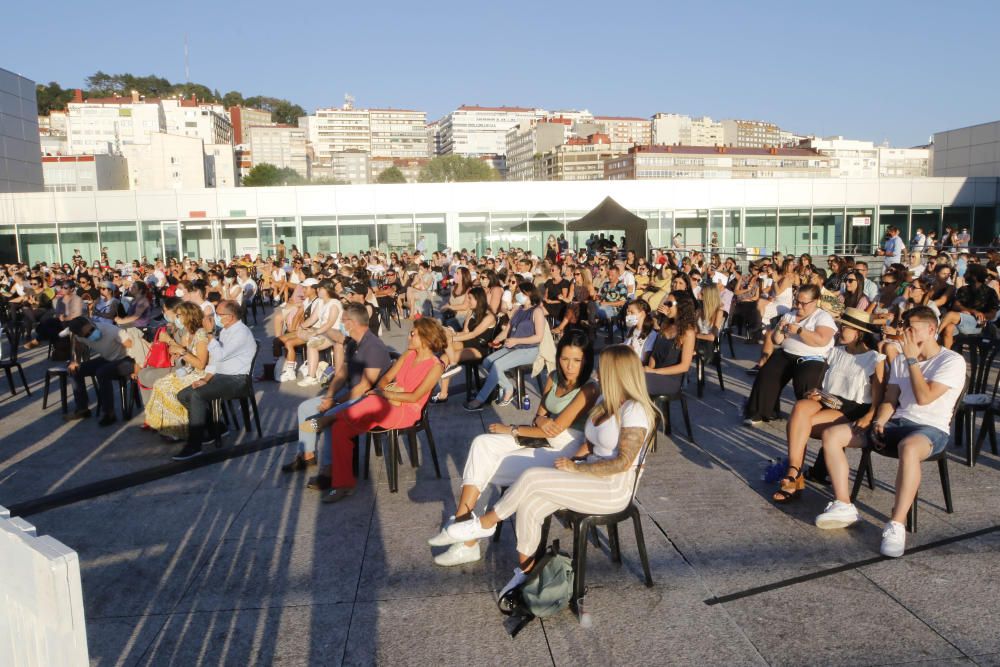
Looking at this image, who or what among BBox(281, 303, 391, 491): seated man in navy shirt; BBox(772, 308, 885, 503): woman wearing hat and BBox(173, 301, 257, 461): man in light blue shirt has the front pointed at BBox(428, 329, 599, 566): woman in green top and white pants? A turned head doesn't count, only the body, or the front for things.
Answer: the woman wearing hat

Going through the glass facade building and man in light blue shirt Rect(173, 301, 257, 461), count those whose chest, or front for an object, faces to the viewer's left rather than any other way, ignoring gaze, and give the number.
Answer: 1

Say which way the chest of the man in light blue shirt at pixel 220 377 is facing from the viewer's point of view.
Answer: to the viewer's left

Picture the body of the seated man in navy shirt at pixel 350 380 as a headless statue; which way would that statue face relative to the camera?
to the viewer's left

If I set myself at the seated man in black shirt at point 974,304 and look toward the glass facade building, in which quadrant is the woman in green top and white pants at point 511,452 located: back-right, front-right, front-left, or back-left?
back-left

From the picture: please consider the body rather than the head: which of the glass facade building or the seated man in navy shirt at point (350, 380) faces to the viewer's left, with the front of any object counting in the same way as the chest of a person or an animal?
the seated man in navy shirt

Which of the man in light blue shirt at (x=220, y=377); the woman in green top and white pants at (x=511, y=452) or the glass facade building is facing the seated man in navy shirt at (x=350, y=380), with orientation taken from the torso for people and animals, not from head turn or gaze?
the glass facade building

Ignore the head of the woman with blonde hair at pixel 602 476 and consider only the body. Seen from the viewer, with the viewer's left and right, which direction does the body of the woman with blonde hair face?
facing to the left of the viewer

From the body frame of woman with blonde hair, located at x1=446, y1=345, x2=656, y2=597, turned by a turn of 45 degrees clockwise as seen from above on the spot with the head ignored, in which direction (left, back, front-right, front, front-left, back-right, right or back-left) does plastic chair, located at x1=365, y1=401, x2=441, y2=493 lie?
front

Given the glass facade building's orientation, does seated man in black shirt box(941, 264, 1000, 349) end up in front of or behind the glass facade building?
in front

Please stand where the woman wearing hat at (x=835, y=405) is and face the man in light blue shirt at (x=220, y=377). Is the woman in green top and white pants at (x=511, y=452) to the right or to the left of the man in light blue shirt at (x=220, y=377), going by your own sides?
left

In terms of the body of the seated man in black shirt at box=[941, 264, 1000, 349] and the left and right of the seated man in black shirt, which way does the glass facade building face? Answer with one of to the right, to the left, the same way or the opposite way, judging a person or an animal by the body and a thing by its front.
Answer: to the left

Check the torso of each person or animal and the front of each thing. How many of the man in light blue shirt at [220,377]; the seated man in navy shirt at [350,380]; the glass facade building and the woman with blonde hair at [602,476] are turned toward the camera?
1

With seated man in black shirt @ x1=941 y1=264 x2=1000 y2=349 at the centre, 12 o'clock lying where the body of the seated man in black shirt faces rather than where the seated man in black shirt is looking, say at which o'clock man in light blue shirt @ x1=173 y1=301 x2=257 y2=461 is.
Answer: The man in light blue shirt is roughly at 12 o'clock from the seated man in black shirt.
